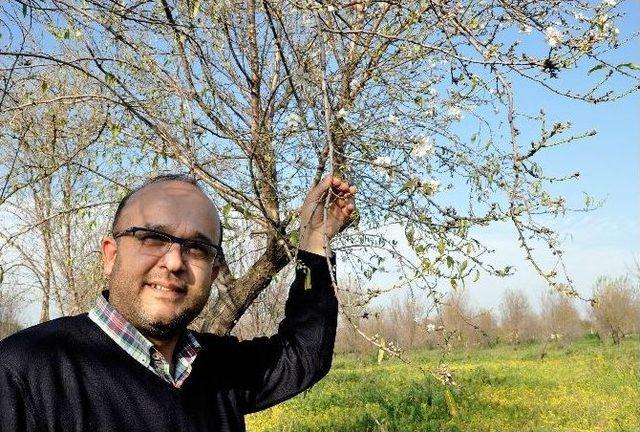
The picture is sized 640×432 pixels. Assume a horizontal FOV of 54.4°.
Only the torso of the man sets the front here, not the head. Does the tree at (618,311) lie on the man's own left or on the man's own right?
on the man's own left

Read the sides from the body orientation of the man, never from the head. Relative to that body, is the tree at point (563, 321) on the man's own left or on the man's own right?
on the man's own left

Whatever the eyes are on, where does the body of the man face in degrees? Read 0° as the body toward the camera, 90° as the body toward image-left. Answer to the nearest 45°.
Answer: approximately 315°
